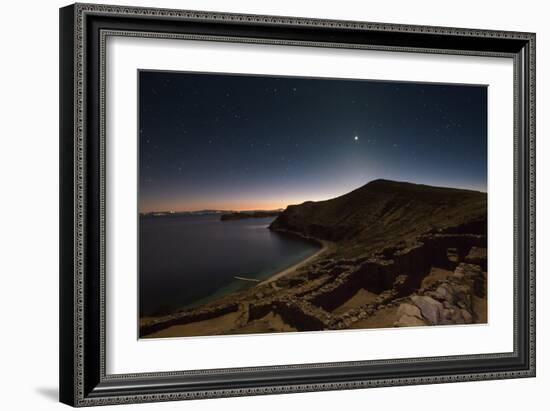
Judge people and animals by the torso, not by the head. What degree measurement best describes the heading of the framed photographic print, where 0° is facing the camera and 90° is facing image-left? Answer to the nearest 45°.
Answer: approximately 315°
